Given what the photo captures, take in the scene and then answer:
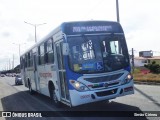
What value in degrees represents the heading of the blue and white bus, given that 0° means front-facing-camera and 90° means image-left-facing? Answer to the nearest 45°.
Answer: approximately 315°
